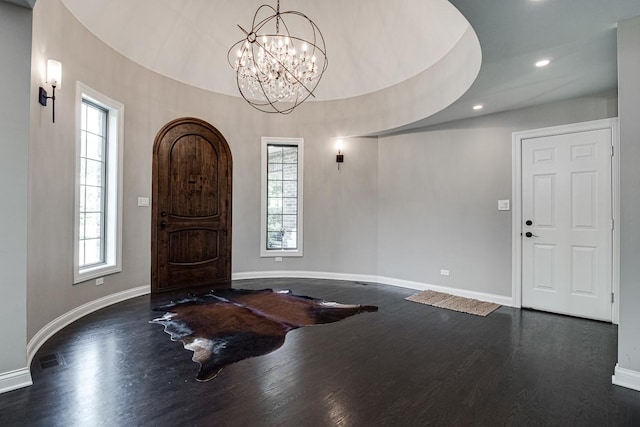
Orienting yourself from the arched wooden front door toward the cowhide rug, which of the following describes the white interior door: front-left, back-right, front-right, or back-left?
front-left

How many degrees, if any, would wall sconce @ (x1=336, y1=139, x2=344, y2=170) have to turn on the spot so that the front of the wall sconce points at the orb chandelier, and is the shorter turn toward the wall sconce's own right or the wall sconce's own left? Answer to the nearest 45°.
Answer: approximately 45° to the wall sconce's own right

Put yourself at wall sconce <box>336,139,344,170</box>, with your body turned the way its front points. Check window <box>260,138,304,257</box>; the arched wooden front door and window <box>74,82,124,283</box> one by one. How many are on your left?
0

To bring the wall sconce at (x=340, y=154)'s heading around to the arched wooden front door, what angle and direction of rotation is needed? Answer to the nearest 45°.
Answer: approximately 90° to its right

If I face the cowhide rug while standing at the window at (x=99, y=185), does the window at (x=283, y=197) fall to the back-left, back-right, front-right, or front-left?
front-left

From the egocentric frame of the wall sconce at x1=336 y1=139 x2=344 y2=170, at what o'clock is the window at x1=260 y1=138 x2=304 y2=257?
The window is roughly at 3 o'clock from the wall sconce.

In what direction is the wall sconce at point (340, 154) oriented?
toward the camera

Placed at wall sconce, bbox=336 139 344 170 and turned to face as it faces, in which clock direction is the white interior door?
The white interior door is roughly at 10 o'clock from the wall sconce.

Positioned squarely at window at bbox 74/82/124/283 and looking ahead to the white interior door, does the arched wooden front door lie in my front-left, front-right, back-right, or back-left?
front-left

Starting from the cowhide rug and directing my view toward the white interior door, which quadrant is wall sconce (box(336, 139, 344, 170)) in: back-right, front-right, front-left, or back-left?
front-left

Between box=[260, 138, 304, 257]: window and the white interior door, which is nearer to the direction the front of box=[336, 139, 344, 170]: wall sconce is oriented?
the white interior door

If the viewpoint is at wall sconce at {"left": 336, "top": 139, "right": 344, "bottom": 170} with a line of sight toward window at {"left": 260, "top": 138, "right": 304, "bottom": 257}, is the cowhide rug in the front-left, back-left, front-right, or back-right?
front-left

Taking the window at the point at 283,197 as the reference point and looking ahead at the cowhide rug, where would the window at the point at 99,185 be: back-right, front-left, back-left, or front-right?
front-right

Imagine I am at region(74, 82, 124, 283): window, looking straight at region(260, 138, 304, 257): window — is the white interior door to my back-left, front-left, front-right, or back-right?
front-right

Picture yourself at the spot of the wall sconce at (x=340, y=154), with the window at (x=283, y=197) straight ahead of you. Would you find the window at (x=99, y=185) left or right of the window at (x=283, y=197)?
left
